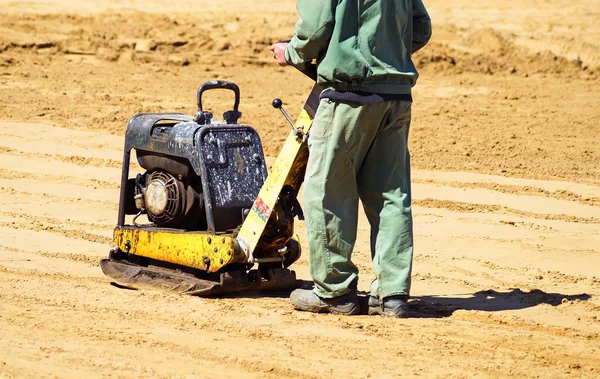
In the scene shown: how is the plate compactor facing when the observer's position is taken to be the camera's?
facing away from the viewer and to the left of the viewer

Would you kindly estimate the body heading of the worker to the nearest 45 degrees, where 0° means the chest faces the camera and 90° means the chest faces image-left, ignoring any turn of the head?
approximately 135°
